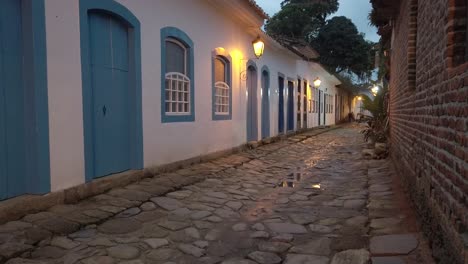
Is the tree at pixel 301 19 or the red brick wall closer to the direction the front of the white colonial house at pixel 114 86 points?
the red brick wall

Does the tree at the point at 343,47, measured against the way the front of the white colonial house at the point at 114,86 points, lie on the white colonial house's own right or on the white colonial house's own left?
on the white colonial house's own left

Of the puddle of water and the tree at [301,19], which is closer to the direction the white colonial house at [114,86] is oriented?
the puddle of water

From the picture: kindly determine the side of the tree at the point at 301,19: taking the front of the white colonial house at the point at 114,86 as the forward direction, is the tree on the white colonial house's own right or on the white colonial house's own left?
on the white colonial house's own left

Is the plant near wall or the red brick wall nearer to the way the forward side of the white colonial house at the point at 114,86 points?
the red brick wall

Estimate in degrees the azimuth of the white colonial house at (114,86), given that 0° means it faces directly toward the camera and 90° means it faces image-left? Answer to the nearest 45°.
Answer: approximately 315°

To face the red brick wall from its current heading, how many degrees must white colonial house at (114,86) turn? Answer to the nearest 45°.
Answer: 0° — it already faces it

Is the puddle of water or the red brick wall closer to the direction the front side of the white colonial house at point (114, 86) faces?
the red brick wall

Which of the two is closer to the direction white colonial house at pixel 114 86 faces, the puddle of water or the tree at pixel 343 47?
the puddle of water

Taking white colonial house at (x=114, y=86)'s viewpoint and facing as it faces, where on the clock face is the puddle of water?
The puddle of water is roughly at 10 o'clock from the white colonial house.

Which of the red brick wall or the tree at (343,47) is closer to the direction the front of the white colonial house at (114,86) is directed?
the red brick wall
